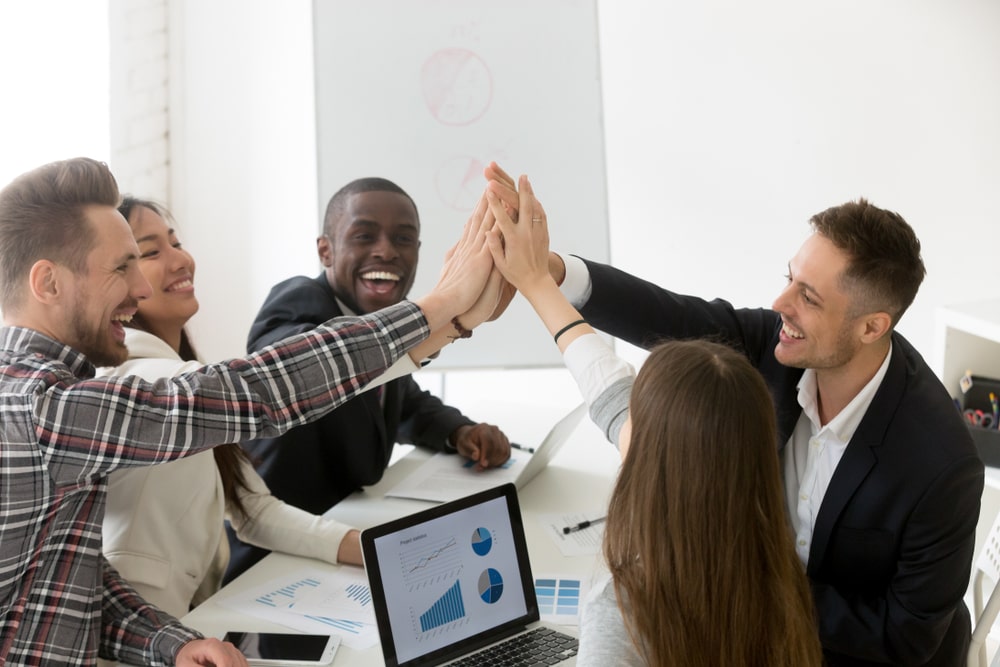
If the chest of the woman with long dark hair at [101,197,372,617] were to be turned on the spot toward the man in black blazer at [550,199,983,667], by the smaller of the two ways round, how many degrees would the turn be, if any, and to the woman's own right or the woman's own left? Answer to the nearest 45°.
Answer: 0° — they already face them

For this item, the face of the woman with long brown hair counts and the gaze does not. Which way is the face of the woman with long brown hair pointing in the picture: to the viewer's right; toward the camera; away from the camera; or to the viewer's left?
away from the camera

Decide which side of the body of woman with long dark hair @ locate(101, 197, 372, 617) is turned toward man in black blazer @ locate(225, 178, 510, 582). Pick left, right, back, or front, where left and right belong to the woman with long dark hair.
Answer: left

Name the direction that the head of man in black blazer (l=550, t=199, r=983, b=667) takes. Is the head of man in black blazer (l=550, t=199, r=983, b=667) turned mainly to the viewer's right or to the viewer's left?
to the viewer's left

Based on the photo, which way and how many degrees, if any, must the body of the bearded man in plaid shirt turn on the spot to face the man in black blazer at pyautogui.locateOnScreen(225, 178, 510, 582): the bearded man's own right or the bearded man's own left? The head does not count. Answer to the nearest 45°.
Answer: approximately 45° to the bearded man's own left

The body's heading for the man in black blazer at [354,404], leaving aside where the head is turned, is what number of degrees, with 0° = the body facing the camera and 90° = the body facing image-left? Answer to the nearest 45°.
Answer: approximately 315°

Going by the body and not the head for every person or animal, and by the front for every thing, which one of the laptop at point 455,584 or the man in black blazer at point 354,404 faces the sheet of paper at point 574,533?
the man in black blazer

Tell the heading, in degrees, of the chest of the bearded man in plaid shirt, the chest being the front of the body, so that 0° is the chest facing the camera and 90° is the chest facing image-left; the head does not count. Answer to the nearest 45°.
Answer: approximately 270°

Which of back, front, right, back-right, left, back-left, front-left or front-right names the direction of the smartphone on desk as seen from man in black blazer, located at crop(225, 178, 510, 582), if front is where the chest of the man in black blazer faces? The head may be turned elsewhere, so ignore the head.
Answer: front-right
